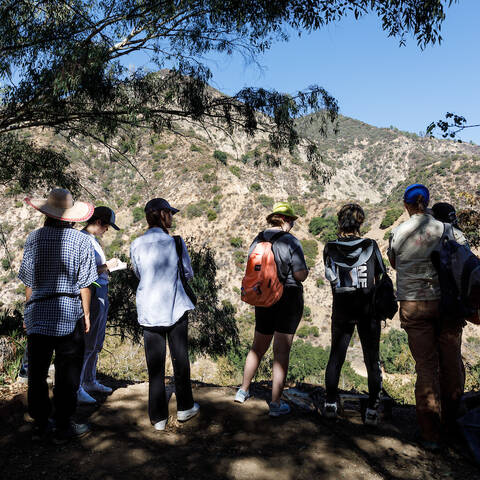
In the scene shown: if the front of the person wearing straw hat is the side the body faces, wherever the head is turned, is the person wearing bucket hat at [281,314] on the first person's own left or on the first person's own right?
on the first person's own right

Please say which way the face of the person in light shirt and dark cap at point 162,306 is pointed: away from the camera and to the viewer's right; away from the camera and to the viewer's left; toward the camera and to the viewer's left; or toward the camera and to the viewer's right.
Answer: away from the camera and to the viewer's right

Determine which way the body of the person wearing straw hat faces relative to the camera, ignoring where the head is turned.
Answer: away from the camera

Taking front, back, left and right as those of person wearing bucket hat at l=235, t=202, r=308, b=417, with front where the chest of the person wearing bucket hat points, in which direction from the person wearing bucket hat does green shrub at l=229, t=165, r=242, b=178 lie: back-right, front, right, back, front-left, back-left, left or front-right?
front-left

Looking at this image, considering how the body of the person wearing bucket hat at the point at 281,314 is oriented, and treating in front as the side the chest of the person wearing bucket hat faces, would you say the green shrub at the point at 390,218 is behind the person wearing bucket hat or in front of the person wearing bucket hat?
in front

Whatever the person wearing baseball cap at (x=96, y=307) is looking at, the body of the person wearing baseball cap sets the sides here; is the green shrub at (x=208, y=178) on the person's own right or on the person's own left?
on the person's own left

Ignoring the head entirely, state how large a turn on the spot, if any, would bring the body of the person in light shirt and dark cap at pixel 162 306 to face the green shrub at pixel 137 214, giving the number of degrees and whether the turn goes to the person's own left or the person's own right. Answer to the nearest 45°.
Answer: approximately 45° to the person's own left

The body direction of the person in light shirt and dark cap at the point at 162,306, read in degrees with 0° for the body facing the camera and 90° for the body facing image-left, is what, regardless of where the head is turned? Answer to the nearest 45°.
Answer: approximately 225°

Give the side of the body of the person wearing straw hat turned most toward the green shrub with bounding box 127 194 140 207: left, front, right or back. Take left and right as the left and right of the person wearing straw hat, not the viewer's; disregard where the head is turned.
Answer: front

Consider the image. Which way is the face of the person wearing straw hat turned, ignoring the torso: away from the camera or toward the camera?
away from the camera

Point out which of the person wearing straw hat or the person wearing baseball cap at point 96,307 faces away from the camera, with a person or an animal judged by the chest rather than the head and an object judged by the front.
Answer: the person wearing straw hat

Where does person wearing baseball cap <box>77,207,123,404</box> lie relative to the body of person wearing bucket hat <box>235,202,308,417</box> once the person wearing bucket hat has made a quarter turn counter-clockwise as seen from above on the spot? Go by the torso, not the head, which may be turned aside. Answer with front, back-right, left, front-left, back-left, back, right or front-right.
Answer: front-left

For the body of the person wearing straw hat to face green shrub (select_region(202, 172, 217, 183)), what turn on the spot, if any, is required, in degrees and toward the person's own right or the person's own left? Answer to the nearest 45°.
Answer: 0° — they already face it

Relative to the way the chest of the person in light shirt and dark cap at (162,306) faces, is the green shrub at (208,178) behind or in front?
in front

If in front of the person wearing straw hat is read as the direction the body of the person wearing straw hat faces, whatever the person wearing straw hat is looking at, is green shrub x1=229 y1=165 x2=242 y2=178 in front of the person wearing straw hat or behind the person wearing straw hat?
in front

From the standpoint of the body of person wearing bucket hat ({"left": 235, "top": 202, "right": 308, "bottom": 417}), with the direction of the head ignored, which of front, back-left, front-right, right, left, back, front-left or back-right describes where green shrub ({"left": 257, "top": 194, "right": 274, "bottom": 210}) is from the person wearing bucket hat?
front-left

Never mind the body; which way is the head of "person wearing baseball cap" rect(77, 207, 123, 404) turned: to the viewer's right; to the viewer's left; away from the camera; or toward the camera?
to the viewer's right

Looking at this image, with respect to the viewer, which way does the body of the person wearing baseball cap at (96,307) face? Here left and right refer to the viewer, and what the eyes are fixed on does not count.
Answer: facing to the right of the viewer
